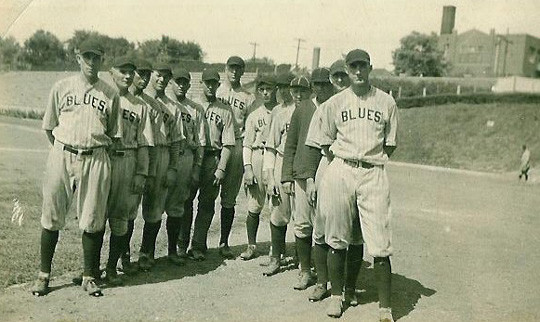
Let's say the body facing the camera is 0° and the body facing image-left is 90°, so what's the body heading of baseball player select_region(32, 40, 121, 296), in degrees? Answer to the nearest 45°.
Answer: approximately 0°

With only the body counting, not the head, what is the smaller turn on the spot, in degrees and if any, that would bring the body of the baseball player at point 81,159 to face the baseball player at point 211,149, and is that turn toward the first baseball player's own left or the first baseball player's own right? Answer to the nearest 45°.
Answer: approximately 135° to the first baseball player's own left

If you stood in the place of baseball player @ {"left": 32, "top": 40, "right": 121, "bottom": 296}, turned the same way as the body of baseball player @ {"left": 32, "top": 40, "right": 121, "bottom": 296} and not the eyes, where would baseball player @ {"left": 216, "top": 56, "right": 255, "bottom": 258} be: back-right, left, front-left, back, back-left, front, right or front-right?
back-left

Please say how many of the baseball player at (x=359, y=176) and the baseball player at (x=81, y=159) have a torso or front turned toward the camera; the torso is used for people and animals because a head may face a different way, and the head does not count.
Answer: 2

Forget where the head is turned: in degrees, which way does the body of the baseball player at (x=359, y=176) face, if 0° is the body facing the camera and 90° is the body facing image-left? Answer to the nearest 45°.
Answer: approximately 0°

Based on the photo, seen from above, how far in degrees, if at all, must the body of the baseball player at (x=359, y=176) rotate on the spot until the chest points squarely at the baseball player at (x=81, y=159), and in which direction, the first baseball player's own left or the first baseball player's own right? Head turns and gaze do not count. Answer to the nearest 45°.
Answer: approximately 90° to the first baseball player's own right

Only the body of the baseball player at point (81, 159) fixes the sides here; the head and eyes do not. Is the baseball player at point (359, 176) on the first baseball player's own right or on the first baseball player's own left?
on the first baseball player's own left

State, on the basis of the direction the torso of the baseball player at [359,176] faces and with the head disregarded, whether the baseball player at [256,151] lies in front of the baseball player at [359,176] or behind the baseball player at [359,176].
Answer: behind
